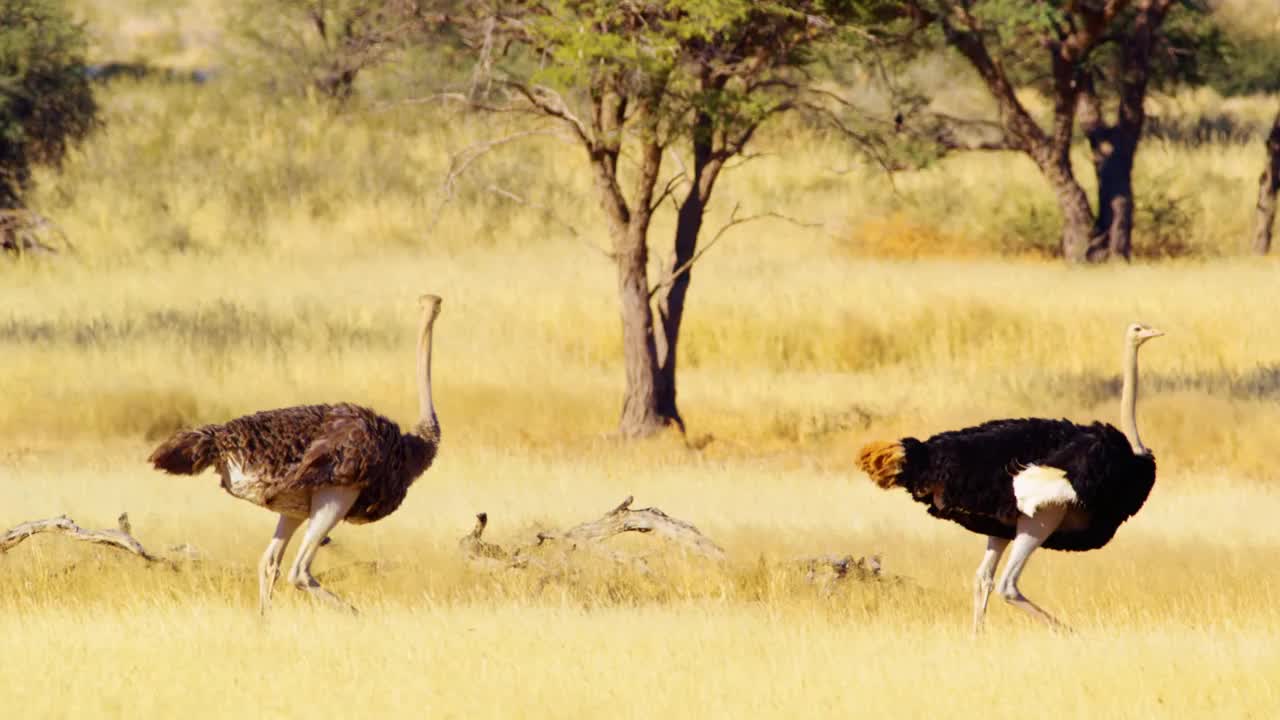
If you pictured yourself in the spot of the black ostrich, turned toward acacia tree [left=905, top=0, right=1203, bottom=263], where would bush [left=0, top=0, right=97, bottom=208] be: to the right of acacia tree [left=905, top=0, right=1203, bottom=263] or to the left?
left

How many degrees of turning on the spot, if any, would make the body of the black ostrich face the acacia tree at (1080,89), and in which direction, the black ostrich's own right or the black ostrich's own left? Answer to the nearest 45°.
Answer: approximately 90° to the black ostrich's own left

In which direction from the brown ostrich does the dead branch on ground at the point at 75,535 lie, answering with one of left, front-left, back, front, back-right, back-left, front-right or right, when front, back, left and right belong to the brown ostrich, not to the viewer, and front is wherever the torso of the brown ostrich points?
back-left

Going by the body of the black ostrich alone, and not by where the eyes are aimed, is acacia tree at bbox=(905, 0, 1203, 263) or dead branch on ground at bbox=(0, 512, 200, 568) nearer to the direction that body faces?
the acacia tree

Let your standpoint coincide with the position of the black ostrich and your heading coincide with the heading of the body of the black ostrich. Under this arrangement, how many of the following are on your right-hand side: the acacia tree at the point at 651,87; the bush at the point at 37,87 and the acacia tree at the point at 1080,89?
0

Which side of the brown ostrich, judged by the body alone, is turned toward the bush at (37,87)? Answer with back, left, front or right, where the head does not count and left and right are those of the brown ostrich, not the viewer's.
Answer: left

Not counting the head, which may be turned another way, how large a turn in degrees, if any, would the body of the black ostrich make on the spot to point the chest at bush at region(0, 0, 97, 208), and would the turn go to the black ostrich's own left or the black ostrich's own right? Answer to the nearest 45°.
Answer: approximately 135° to the black ostrich's own left

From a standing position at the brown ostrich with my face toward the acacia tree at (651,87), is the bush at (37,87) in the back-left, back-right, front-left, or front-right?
front-left

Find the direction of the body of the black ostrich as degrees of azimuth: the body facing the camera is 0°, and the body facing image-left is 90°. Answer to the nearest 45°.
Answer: approximately 270°

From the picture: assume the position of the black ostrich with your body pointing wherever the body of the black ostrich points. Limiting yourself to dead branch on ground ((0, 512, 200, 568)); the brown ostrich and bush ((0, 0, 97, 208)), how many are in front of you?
0

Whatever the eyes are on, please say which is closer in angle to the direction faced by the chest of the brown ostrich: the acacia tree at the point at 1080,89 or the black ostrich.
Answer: the black ostrich

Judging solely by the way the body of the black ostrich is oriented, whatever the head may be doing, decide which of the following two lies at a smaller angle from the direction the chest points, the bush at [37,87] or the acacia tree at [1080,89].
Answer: the acacia tree

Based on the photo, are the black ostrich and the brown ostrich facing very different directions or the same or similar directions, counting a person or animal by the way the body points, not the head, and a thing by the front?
same or similar directions

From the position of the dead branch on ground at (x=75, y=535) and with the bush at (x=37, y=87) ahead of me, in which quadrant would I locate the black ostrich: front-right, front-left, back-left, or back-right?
back-right

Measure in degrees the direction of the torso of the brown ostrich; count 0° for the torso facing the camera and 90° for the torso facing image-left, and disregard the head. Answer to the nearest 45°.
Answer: approximately 270°

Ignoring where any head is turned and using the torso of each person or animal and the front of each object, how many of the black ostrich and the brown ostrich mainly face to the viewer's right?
2

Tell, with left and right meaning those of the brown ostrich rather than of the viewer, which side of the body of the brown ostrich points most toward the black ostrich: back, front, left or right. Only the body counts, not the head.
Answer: front
